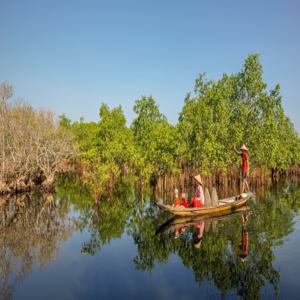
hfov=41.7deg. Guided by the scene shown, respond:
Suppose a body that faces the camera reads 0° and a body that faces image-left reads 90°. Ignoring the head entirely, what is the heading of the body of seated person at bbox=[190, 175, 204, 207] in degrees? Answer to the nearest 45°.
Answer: approximately 90°
